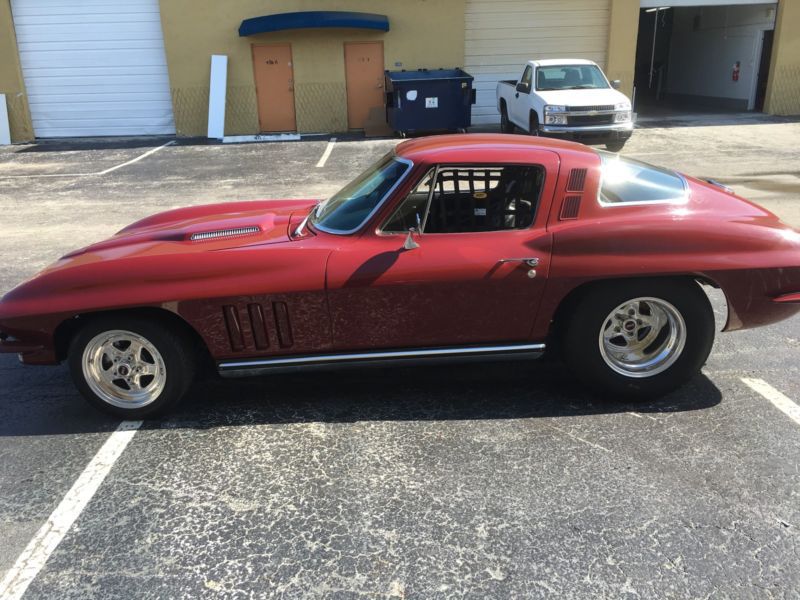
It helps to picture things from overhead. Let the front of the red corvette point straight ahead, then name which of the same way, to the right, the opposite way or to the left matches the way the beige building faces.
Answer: to the left

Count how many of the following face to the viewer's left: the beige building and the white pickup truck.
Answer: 0

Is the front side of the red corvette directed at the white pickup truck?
no

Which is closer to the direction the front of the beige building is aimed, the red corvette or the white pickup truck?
the red corvette

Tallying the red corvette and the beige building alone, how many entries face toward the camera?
1

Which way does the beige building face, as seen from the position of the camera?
facing the viewer

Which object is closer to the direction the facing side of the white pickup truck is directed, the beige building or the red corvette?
the red corvette

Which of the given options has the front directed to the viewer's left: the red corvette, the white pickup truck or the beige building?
the red corvette

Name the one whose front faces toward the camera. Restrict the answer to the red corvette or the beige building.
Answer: the beige building

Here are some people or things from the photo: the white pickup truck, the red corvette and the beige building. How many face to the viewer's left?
1

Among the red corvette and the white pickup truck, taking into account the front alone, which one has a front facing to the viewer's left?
the red corvette

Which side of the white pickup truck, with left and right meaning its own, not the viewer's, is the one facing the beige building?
back

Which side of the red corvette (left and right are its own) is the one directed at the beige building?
right

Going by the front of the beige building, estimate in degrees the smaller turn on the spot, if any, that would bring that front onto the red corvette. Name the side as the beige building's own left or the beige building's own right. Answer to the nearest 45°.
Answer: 0° — it already faces it

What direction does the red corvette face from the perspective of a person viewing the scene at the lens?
facing to the left of the viewer

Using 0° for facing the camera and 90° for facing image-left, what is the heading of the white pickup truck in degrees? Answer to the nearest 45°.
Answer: approximately 315°

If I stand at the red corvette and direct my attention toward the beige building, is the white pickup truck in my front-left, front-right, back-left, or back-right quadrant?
front-right
